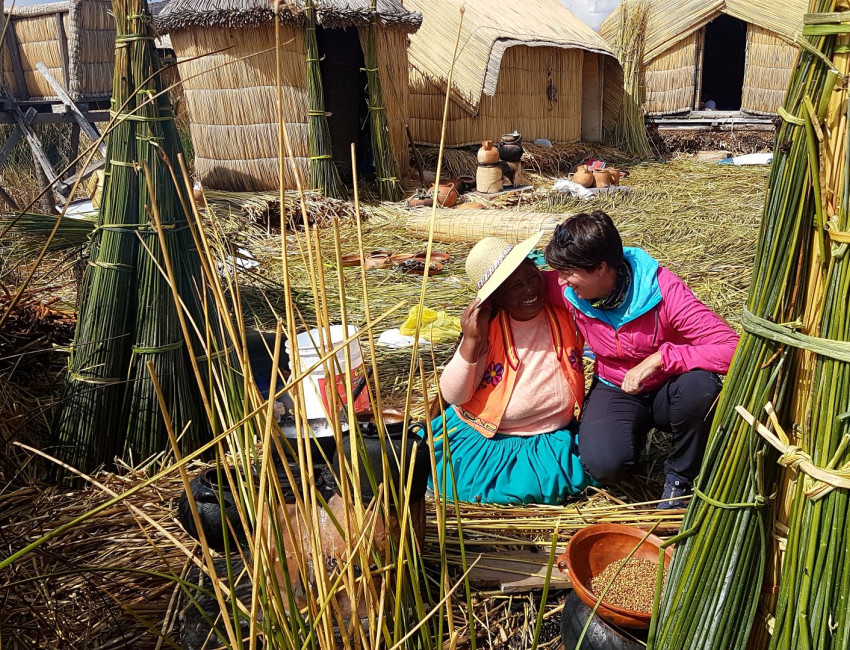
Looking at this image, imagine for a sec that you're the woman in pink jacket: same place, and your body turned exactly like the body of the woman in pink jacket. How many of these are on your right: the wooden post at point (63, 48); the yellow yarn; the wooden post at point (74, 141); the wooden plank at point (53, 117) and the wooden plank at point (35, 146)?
5

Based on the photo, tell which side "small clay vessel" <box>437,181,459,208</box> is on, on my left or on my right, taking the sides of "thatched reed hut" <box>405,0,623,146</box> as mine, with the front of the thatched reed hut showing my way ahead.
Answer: on my right

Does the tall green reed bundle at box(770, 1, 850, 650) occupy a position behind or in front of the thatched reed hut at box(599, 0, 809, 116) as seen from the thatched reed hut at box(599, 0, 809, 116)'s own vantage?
in front

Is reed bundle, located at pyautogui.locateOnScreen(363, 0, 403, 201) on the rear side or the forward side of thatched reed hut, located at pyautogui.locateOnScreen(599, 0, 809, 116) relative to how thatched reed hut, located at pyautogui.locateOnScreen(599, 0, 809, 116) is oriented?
on the forward side

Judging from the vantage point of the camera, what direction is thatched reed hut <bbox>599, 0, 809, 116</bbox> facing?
facing the viewer

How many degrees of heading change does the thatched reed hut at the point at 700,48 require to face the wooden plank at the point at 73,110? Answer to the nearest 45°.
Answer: approximately 45° to its right

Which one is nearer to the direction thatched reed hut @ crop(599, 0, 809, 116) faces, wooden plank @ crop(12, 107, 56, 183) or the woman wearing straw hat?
the woman wearing straw hat

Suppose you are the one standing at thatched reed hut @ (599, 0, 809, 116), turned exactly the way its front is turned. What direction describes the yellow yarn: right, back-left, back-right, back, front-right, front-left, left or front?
front

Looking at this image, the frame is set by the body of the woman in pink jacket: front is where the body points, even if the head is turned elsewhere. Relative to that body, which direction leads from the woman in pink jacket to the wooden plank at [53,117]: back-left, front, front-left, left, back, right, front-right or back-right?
right

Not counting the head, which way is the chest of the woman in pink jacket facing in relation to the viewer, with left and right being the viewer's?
facing the viewer and to the left of the viewer

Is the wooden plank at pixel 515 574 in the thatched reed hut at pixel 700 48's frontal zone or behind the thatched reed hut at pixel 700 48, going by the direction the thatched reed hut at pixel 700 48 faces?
frontal zone

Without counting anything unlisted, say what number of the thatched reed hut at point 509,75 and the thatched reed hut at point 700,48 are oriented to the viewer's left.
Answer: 0

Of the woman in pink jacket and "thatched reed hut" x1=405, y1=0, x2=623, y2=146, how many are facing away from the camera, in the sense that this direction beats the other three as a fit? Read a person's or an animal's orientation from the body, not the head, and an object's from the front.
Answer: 0

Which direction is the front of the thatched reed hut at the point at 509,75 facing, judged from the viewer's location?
facing the viewer and to the right of the viewer
